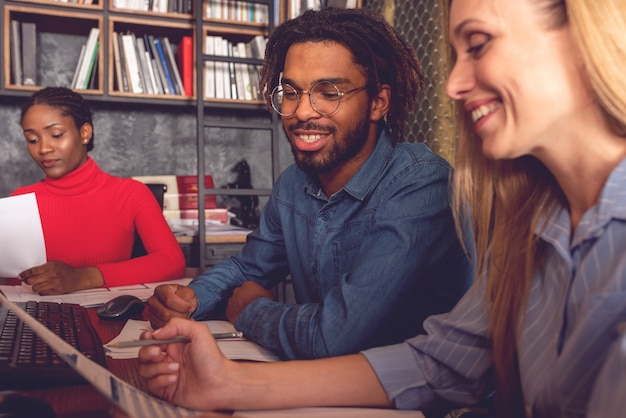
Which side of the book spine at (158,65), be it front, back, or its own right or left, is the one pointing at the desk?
front

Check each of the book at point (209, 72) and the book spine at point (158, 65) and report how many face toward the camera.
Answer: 2

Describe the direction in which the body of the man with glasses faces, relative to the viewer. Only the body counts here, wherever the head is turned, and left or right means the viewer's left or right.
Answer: facing the viewer and to the left of the viewer

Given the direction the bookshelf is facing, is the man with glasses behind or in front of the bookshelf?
in front

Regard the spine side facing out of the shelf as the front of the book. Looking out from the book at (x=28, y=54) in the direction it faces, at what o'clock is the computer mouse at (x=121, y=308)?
The computer mouse is roughly at 12 o'clock from the book.

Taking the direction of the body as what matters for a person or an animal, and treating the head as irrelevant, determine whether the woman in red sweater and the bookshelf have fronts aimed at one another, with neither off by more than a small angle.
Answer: no

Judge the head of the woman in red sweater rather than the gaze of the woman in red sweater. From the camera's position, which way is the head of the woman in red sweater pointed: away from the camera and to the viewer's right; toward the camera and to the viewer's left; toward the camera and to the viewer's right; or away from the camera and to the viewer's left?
toward the camera and to the viewer's left

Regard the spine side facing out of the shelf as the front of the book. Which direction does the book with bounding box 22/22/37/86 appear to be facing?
toward the camera

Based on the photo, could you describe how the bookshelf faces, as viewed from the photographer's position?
facing the viewer

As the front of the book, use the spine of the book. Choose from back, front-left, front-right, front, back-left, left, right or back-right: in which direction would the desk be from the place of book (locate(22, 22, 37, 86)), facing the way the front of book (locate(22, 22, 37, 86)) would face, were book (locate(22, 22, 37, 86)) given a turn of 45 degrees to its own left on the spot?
front-right

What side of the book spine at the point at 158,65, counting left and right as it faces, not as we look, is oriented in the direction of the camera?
front

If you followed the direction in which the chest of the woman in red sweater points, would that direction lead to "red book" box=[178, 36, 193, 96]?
no

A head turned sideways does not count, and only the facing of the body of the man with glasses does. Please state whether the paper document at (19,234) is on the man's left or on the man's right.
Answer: on the man's right
